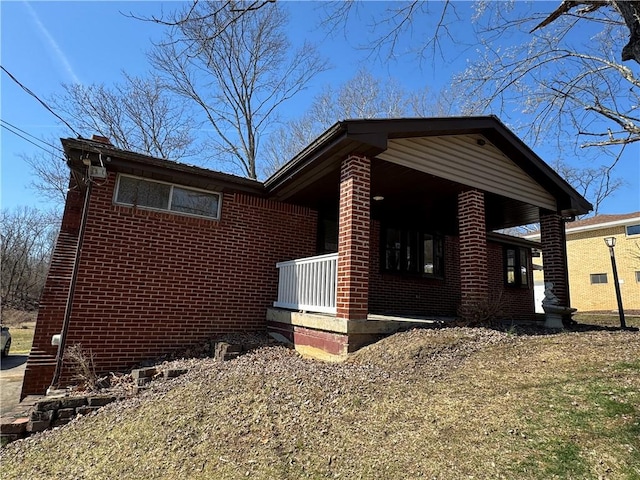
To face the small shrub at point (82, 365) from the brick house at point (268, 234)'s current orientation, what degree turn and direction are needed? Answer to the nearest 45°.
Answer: approximately 135° to its right

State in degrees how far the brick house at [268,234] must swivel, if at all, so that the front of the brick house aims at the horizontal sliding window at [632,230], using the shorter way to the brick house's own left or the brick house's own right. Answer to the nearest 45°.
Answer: approximately 90° to the brick house's own left

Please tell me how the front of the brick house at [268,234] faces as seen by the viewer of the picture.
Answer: facing the viewer and to the right of the viewer

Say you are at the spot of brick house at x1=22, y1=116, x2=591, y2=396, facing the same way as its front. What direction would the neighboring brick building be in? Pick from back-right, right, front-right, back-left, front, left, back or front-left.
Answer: left

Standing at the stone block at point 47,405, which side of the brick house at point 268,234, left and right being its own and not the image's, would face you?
right

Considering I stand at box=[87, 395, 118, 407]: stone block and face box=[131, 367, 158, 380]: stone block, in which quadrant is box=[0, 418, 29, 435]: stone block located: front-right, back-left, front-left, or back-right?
back-left
